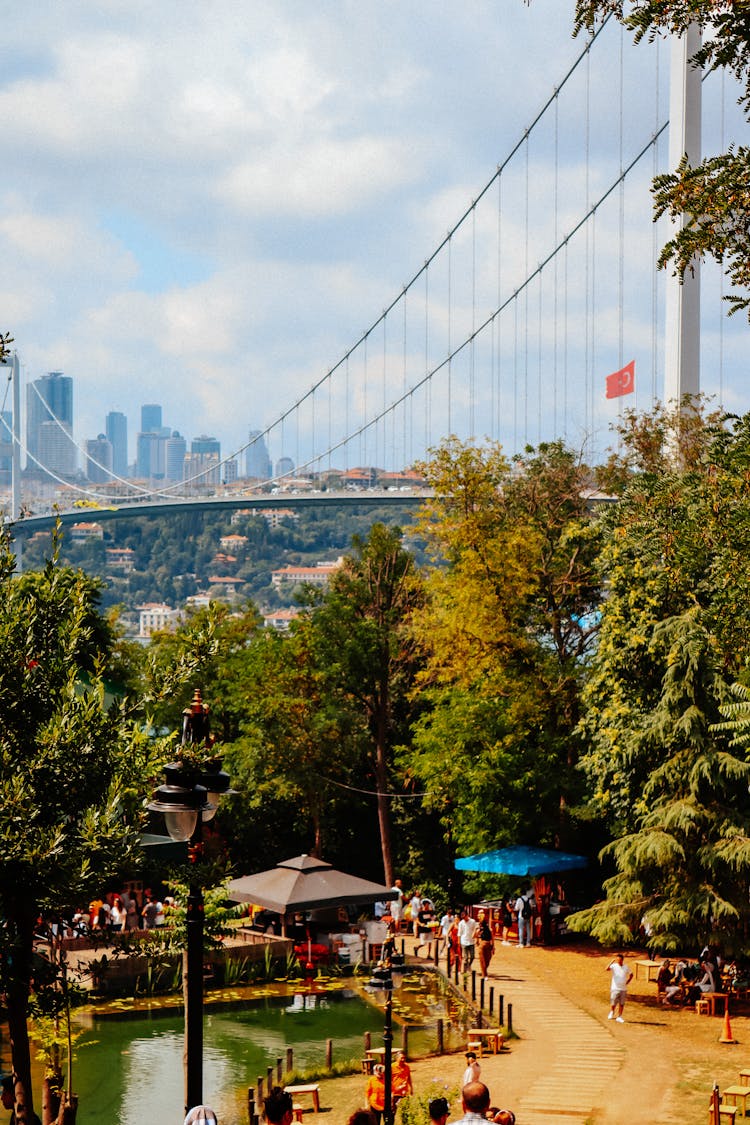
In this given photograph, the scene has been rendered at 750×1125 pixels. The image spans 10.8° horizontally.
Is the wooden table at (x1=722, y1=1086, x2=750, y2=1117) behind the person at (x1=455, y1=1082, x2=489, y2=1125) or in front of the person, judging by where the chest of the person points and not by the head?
in front

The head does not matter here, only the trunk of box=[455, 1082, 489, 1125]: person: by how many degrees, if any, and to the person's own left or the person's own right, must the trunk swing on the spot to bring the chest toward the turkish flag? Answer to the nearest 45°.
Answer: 0° — they already face it

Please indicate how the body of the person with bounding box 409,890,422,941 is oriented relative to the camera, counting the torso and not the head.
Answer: toward the camera

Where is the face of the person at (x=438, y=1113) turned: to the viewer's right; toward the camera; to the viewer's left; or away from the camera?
away from the camera

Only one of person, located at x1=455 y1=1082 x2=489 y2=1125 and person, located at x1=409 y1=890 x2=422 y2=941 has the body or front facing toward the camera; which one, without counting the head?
person, located at x1=409 y1=890 x2=422 y2=941

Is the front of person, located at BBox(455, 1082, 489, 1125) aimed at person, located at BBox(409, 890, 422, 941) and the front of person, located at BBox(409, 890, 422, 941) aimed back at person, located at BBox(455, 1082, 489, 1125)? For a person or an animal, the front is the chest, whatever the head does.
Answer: yes

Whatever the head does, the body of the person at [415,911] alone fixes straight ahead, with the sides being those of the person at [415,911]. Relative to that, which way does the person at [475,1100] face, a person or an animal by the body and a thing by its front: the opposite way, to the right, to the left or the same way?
the opposite way

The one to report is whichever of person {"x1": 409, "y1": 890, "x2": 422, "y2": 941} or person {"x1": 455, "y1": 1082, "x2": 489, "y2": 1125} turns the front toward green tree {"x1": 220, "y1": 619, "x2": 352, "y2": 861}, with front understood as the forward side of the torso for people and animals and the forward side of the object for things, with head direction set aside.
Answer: person {"x1": 455, "y1": 1082, "x2": 489, "y2": 1125}

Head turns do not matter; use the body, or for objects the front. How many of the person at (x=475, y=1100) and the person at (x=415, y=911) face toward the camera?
1

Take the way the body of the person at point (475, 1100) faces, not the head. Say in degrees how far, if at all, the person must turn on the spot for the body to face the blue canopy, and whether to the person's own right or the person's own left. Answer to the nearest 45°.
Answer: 0° — they already face it

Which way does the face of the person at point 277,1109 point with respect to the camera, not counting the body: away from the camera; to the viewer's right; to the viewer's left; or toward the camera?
away from the camera

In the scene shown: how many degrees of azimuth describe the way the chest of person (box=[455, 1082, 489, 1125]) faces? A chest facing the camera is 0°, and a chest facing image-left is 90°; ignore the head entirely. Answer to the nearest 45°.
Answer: approximately 180°

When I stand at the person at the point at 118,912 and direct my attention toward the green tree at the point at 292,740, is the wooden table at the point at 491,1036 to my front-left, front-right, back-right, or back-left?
back-right
